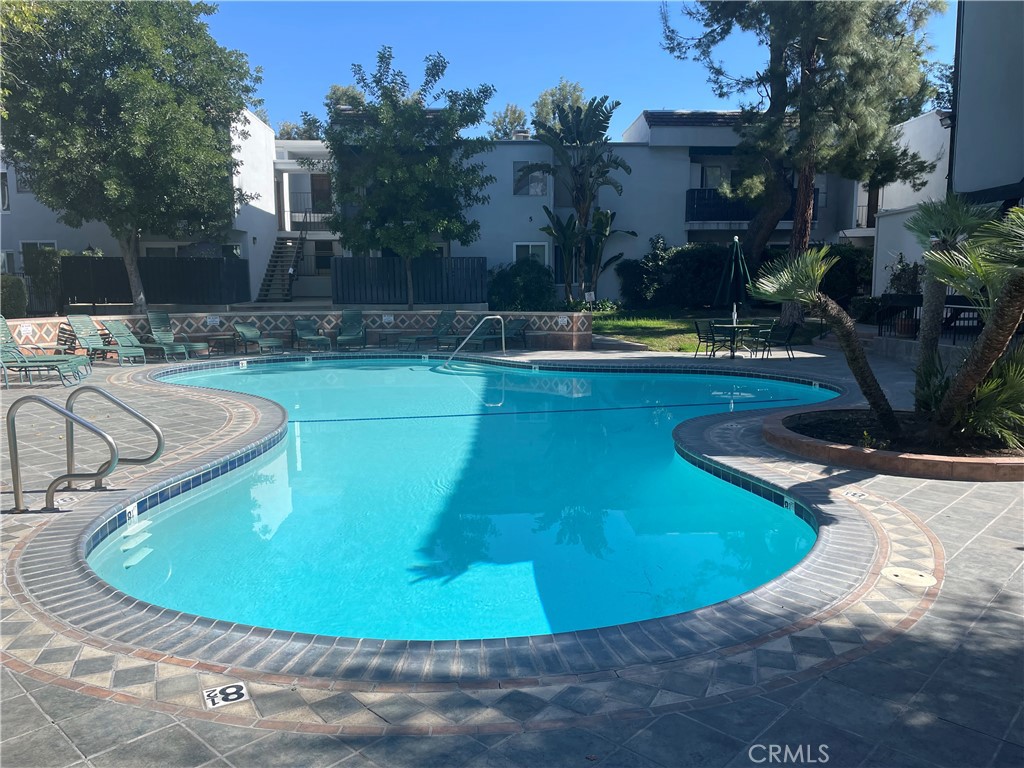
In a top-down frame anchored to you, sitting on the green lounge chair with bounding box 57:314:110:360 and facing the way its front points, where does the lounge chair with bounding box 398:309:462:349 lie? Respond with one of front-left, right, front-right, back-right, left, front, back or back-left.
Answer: front-left

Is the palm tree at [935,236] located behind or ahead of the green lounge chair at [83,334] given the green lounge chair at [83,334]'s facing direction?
ahead

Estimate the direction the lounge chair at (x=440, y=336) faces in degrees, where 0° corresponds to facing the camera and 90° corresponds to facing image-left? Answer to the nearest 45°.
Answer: approximately 45°

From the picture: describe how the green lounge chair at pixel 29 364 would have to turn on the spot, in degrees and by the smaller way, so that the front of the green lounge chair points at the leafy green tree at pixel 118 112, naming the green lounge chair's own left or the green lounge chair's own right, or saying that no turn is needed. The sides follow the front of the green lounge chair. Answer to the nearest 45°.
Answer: approximately 90° to the green lounge chair's own left

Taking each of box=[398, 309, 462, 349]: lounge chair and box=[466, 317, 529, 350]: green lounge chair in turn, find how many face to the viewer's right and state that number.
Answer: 0

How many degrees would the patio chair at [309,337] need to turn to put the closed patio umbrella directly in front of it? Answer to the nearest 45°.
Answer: approximately 45° to its left

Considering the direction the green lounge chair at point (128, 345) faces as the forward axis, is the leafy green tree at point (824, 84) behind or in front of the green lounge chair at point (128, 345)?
in front

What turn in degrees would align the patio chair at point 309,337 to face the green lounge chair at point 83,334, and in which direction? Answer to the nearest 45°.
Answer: approximately 90° to its right

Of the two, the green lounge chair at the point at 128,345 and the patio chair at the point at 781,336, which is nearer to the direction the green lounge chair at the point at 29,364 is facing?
the patio chair

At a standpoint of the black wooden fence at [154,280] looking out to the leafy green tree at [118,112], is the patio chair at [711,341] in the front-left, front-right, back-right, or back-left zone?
front-left

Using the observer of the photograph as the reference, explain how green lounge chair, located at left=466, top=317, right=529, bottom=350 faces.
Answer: facing the viewer and to the left of the viewer

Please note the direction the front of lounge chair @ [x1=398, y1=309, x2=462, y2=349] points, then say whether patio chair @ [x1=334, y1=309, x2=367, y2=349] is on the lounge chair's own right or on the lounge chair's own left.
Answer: on the lounge chair's own right

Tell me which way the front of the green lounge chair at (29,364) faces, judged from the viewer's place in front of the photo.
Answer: facing to the right of the viewer
